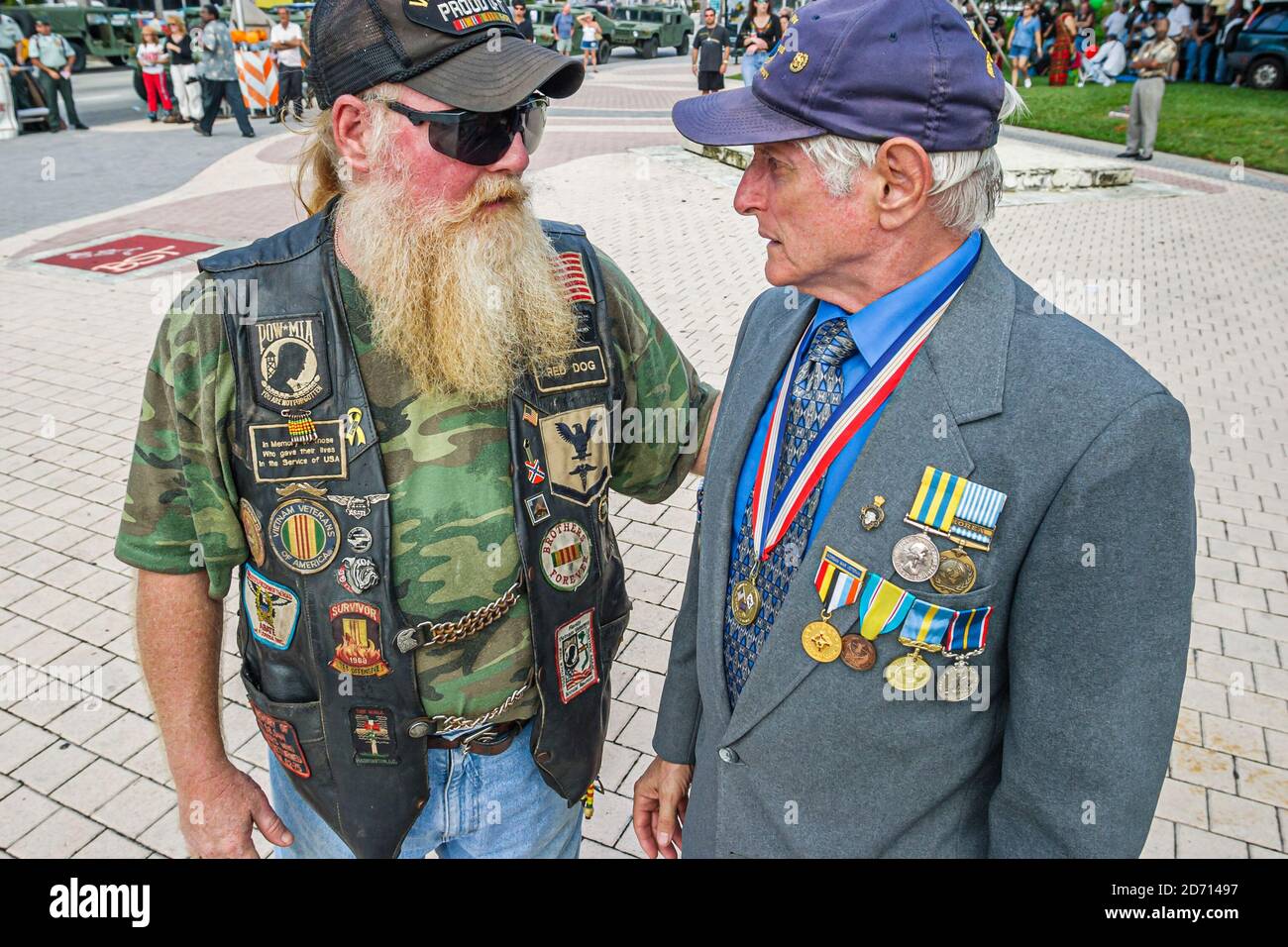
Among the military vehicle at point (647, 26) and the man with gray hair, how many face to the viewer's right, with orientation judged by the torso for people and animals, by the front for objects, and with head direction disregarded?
0

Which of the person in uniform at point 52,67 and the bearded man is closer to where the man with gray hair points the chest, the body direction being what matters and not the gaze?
the bearded man

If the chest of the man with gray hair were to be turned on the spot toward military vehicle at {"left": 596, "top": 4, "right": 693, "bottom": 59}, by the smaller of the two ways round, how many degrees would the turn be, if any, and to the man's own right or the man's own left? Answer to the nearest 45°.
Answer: approximately 135° to the man's own right

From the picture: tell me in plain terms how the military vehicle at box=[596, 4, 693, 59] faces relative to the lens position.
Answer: facing the viewer and to the left of the viewer

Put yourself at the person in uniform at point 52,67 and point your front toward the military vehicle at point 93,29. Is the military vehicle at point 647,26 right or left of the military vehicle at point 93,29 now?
right

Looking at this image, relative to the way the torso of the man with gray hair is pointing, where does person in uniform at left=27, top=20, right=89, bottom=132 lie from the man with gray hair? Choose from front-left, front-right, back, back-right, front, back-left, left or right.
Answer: right

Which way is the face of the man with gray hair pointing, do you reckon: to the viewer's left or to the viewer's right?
to the viewer's left

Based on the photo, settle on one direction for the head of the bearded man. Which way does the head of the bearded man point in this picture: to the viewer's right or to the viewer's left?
to the viewer's right

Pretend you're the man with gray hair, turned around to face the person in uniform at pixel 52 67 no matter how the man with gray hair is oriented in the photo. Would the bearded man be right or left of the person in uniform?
left

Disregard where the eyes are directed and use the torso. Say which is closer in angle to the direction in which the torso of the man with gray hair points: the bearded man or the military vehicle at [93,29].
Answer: the bearded man

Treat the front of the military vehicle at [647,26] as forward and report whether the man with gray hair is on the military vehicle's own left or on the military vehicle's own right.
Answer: on the military vehicle's own left
